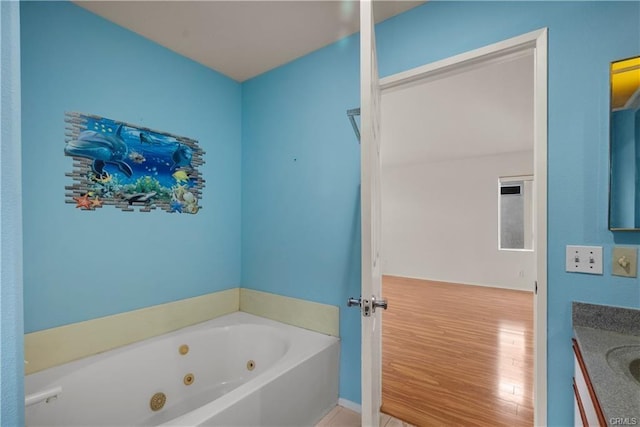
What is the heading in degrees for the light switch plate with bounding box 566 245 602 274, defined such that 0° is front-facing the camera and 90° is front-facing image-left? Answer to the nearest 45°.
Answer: approximately 0°
